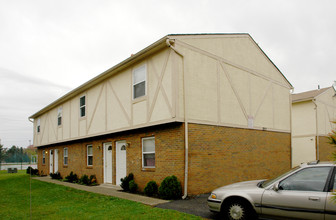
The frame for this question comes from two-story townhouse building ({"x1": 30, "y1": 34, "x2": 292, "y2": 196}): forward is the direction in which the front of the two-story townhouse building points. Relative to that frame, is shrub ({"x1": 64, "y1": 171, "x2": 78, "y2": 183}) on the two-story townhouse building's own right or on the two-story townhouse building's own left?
on the two-story townhouse building's own right

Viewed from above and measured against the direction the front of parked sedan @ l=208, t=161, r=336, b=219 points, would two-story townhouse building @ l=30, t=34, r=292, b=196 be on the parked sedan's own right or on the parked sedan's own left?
on the parked sedan's own right

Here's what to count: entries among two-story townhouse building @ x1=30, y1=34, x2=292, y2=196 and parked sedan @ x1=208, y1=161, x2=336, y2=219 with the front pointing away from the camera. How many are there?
0

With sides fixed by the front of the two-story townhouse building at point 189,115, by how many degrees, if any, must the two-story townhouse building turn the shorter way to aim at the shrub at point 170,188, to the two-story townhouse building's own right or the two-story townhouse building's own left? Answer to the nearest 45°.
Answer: approximately 45° to the two-story townhouse building's own left

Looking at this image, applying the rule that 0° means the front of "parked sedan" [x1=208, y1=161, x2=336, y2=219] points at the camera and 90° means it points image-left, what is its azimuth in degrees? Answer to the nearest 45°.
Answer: approximately 90°
